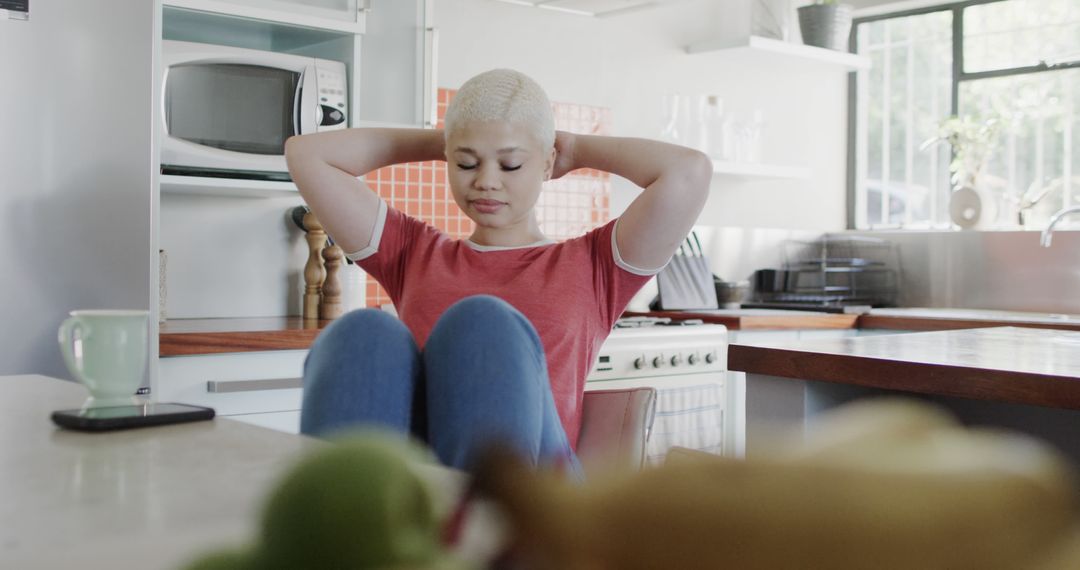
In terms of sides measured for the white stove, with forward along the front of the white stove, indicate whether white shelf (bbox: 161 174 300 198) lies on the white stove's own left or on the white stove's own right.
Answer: on the white stove's own right

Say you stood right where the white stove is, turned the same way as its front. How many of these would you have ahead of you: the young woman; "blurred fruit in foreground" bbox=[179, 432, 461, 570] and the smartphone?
3

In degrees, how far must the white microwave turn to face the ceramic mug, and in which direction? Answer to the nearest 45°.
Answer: approximately 45° to its right

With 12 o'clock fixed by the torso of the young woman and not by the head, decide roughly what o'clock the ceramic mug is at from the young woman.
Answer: The ceramic mug is roughly at 1 o'clock from the young woman.

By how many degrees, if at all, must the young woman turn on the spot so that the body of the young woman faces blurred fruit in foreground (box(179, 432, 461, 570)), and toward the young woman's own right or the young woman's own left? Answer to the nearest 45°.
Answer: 0° — they already face it

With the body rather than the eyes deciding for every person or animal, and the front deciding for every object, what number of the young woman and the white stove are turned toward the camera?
2

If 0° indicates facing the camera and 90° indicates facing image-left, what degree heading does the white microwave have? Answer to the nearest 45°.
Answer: approximately 315°

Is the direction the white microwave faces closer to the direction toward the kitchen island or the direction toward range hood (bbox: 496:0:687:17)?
the kitchen island
